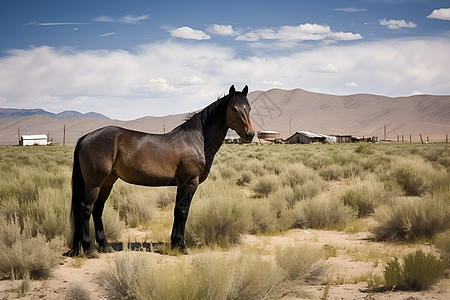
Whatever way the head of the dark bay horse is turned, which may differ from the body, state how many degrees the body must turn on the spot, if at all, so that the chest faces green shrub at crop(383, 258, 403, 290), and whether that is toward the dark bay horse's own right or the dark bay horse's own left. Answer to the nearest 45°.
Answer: approximately 45° to the dark bay horse's own right

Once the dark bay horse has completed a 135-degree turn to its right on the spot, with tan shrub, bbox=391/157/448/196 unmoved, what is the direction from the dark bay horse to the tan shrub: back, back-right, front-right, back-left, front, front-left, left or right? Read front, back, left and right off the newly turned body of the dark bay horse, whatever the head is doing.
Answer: back

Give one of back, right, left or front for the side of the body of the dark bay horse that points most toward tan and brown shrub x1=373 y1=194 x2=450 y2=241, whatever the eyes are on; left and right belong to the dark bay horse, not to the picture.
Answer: front

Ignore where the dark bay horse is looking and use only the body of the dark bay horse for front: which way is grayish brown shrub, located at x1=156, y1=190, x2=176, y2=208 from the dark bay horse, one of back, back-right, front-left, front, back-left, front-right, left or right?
left

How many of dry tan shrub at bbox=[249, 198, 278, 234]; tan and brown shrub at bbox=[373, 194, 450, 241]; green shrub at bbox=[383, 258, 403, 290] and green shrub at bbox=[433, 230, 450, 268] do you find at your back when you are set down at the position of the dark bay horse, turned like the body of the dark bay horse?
0

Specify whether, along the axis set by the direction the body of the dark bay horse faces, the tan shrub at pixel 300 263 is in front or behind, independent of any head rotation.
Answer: in front

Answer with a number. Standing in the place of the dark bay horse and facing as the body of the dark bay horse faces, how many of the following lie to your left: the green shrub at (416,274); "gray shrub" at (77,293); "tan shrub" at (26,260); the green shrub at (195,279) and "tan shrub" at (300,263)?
0

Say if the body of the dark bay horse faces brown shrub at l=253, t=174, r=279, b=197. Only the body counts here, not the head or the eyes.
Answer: no

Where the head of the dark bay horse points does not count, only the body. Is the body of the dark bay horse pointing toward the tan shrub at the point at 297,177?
no

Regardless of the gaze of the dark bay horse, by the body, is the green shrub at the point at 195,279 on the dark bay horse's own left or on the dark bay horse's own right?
on the dark bay horse's own right

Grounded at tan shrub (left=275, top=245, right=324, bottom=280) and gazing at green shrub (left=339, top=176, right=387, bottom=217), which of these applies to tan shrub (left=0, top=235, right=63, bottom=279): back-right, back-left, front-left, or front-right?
back-left

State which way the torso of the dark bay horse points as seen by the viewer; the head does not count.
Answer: to the viewer's right

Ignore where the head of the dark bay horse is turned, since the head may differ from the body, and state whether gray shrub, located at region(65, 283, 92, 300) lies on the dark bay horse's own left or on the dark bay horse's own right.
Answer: on the dark bay horse's own right
